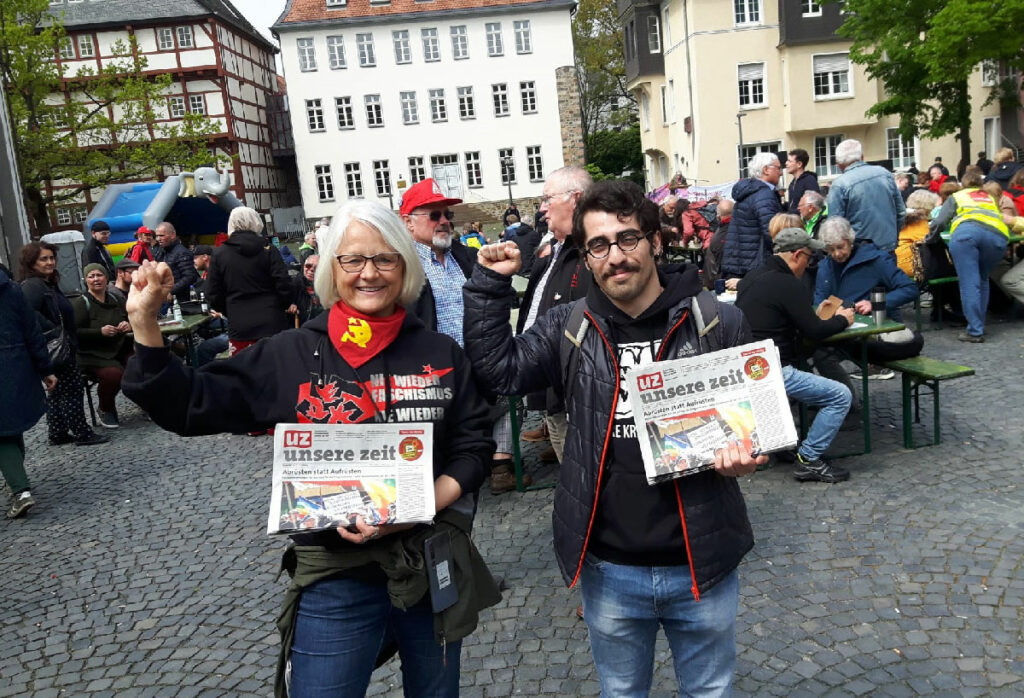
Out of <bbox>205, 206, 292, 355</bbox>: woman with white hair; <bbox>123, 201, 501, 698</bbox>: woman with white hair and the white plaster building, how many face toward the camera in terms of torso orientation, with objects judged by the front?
2

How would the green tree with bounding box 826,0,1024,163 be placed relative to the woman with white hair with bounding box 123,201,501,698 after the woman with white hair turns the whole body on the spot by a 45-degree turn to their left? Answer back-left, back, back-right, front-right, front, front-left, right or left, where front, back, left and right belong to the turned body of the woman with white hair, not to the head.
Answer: left

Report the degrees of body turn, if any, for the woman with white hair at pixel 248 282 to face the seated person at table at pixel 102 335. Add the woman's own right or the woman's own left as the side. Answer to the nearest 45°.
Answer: approximately 45° to the woman's own left

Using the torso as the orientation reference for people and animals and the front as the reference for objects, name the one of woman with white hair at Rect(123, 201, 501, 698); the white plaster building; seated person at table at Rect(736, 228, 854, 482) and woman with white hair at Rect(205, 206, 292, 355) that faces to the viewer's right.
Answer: the seated person at table

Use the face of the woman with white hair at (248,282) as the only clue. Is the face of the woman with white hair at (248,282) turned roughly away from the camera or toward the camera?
away from the camera

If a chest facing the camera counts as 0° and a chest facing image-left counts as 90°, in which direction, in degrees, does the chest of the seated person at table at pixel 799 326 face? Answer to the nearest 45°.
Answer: approximately 270°

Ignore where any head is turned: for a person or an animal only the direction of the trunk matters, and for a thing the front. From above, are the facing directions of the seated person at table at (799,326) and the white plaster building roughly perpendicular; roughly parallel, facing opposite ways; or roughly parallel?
roughly perpendicular

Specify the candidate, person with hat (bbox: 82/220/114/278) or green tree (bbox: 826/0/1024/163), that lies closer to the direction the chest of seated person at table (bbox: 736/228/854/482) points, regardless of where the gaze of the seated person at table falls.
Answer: the green tree

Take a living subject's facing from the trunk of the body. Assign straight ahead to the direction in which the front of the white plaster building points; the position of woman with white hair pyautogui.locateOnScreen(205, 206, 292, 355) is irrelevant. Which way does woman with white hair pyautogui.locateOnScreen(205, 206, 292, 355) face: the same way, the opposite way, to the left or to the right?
the opposite way

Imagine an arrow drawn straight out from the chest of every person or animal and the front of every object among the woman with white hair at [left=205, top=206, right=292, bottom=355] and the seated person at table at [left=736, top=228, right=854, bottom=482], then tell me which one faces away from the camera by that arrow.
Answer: the woman with white hair

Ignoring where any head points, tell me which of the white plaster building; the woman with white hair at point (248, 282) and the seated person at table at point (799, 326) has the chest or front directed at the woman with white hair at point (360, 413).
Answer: the white plaster building

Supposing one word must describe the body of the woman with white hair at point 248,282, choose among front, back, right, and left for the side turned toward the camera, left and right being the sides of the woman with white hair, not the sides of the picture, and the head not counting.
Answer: back
